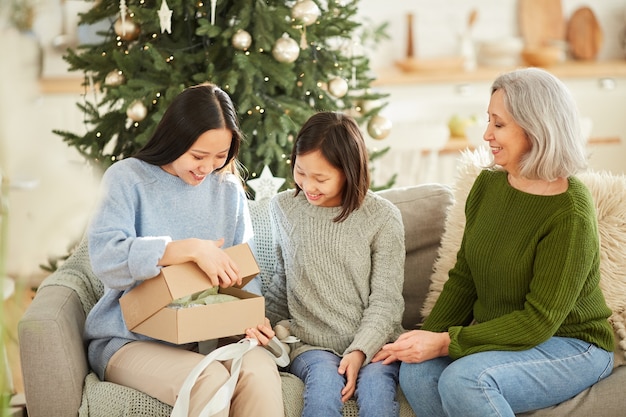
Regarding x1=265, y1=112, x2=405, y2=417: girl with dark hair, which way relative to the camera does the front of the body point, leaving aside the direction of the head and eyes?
toward the camera

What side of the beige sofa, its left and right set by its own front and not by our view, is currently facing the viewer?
front

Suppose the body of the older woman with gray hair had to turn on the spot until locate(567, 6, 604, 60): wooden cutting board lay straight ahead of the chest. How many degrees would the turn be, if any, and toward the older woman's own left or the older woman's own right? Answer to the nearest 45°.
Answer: approximately 135° to the older woman's own right

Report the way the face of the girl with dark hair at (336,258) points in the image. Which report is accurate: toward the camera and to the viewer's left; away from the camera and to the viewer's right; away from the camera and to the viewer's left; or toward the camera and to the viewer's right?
toward the camera and to the viewer's left

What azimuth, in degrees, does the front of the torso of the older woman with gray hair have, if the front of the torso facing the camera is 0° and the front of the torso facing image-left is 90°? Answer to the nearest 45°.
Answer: approximately 45°

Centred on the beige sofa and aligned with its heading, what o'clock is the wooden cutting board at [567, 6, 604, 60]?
The wooden cutting board is roughly at 7 o'clock from the beige sofa.

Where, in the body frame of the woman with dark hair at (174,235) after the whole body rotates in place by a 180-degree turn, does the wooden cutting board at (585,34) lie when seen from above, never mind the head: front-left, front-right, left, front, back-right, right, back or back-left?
right

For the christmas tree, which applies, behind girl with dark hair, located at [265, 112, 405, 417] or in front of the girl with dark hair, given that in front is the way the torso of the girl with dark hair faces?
behind

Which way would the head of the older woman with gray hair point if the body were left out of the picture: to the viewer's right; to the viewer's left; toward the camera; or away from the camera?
to the viewer's left
